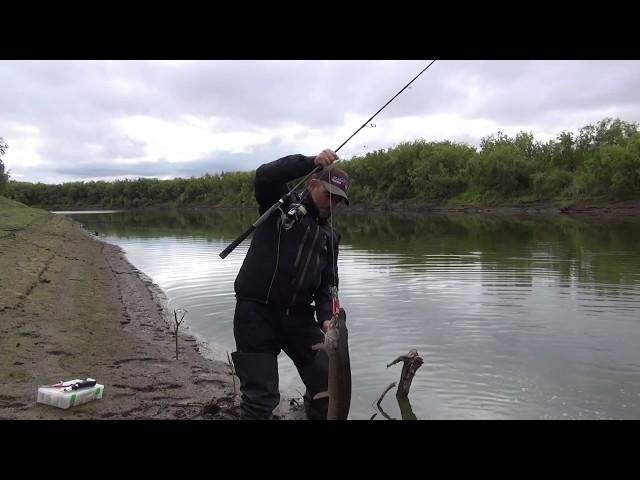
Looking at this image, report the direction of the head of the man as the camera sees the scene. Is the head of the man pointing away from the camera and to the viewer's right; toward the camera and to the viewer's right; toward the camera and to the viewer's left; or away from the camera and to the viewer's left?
toward the camera and to the viewer's right

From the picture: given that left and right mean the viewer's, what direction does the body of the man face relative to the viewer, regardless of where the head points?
facing the viewer and to the right of the viewer

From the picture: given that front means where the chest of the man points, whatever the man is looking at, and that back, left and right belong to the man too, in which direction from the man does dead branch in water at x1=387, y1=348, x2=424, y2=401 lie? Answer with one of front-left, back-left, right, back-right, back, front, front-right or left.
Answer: left
